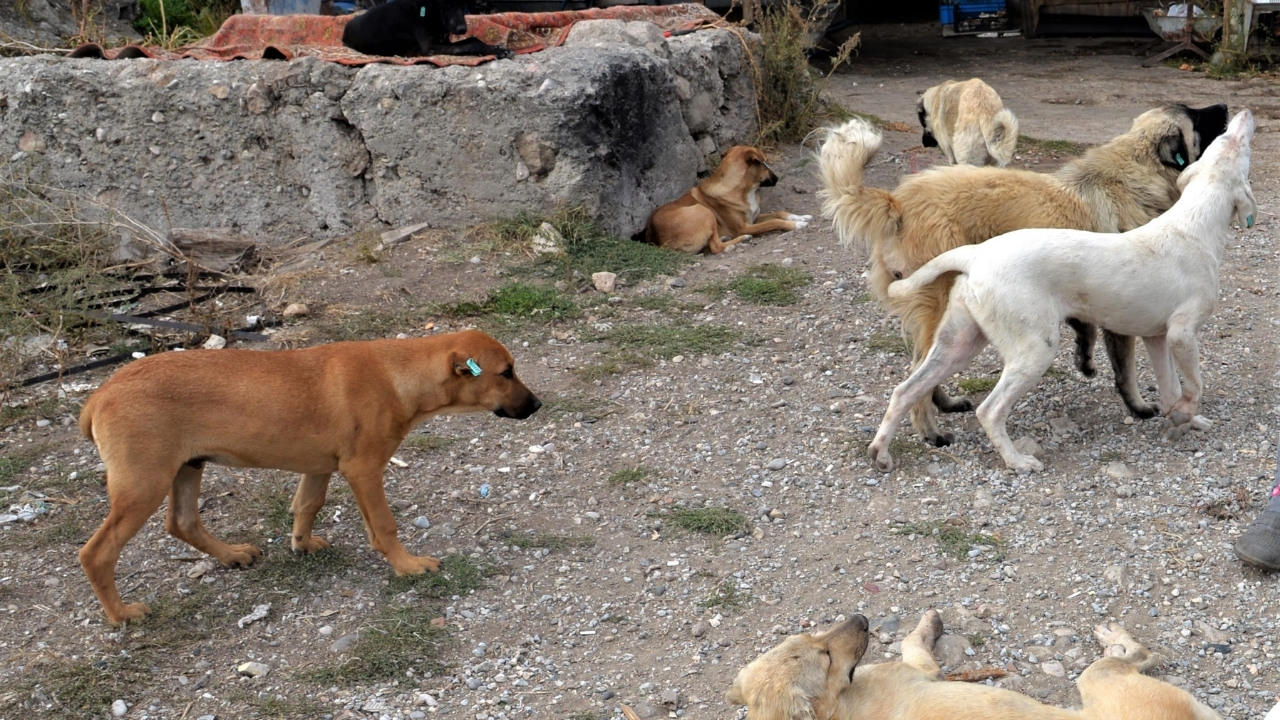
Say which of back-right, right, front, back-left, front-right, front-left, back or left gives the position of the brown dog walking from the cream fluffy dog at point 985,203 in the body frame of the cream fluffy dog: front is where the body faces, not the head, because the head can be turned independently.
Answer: back-right

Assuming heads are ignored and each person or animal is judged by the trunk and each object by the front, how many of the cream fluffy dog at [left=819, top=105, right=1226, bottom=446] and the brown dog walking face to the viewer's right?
2

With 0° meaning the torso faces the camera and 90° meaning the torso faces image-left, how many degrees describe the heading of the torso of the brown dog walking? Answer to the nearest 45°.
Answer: approximately 270°

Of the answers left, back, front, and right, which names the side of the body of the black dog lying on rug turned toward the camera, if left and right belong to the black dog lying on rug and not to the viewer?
right

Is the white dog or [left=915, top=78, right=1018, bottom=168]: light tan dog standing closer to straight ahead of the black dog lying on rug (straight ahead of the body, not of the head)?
the light tan dog standing

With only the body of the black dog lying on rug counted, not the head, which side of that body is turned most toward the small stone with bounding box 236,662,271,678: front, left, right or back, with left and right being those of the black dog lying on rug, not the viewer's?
right

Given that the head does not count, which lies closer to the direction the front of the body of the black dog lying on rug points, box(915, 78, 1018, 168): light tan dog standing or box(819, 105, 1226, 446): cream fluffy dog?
the light tan dog standing

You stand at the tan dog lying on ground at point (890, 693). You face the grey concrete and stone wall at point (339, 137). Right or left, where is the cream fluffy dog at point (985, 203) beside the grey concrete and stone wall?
right

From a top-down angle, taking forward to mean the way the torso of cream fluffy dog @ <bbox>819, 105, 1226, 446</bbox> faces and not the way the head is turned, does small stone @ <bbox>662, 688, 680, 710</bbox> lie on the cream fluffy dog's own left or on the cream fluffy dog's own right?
on the cream fluffy dog's own right

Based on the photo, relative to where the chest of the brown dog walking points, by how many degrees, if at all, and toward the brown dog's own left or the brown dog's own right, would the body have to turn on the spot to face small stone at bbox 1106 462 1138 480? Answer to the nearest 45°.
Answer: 0° — it already faces it

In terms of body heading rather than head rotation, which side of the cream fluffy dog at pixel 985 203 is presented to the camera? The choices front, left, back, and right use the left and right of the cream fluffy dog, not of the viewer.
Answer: right
